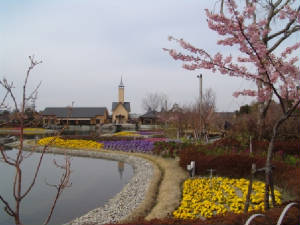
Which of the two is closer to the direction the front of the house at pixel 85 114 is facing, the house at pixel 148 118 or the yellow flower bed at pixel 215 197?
the yellow flower bed

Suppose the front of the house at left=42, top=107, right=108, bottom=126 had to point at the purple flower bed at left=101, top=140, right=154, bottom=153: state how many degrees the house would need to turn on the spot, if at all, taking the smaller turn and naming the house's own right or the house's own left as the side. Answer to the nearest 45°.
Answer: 0° — it already faces it

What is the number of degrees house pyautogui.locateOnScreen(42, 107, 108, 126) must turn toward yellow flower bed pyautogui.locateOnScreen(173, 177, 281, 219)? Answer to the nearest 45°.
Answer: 0° — it already faces it

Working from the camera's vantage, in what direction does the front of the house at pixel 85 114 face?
facing the viewer

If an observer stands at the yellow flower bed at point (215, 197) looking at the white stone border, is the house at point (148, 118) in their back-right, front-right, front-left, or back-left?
front-right

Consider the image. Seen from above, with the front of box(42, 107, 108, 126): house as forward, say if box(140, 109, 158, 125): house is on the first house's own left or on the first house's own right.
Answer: on the first house's own left

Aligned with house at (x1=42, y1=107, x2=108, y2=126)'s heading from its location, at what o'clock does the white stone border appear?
The white stone border is roughly at 12 o'clock from the house.

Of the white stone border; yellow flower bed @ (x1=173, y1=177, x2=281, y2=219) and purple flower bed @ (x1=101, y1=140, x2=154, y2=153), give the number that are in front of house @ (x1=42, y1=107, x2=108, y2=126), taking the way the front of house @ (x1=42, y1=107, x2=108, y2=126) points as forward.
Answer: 3
